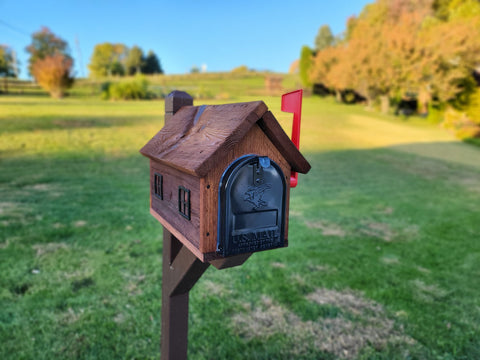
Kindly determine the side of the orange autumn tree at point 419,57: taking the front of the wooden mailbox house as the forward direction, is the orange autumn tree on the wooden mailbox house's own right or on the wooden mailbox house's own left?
on the wooden mailbox house's own left

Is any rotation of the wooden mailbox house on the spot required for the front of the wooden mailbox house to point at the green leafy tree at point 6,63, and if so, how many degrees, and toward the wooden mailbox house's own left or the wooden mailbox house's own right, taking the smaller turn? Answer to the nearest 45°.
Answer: approximately 180°

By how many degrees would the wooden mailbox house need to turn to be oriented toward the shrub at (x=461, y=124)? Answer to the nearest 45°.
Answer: approximately 90° to its left

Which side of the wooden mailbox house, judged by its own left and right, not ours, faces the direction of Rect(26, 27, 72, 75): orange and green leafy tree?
back

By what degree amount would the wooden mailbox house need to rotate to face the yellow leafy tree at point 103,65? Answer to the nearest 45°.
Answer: approximately 135° to its left

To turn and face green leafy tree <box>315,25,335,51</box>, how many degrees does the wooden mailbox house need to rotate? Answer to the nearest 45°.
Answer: approximately 135° to its left

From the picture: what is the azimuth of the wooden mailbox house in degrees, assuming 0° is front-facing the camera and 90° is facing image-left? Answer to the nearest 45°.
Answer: approximately 315°
